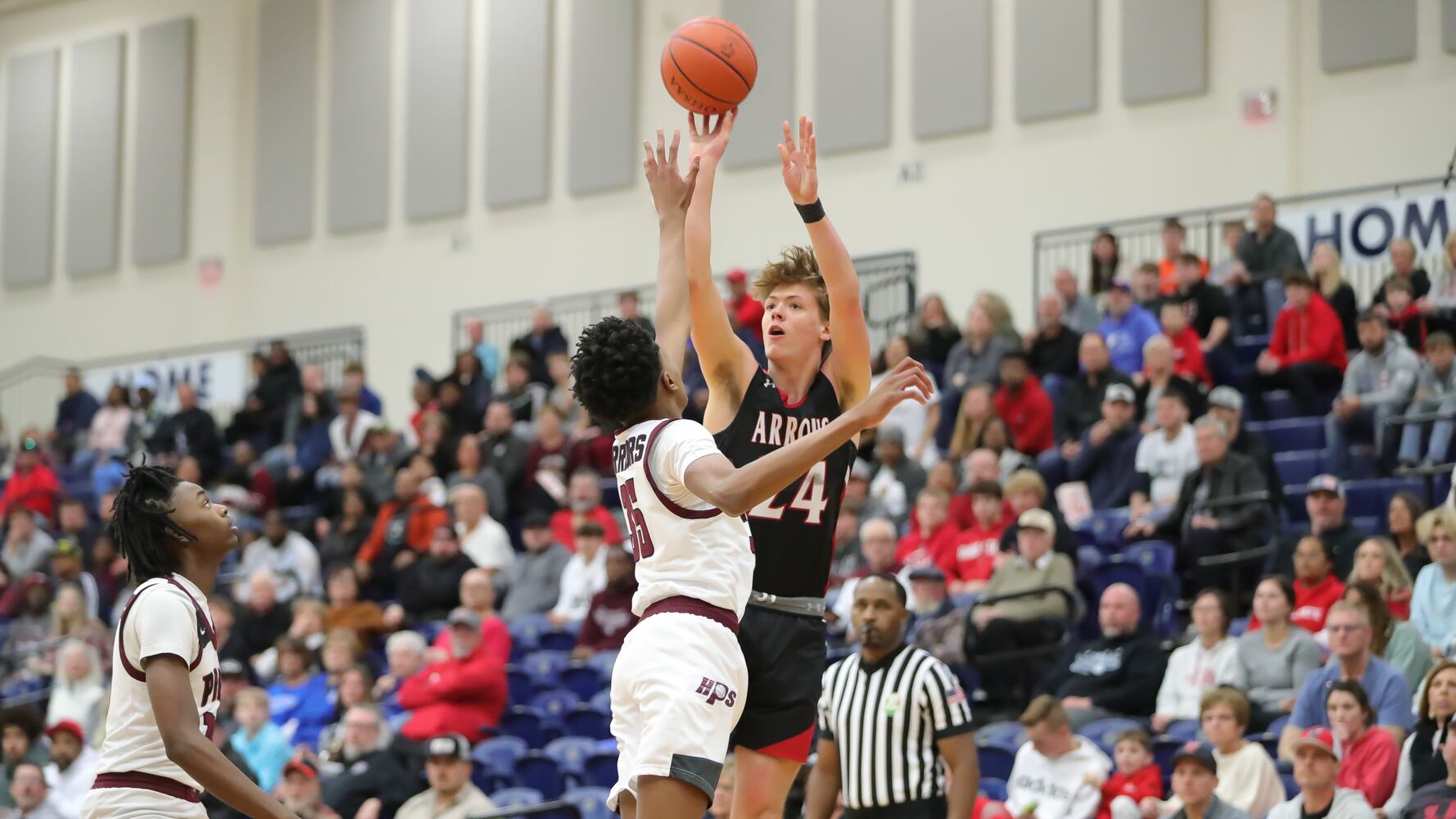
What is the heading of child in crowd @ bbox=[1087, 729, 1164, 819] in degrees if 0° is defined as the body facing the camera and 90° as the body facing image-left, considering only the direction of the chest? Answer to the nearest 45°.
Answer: approximately 45°

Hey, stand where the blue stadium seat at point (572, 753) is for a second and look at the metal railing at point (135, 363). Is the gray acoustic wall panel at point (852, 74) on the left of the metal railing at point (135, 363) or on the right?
right

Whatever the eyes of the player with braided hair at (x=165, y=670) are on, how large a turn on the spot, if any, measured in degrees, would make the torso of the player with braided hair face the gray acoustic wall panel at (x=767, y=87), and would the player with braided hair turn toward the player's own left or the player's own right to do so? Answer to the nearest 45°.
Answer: approximately 45° to the player's own left

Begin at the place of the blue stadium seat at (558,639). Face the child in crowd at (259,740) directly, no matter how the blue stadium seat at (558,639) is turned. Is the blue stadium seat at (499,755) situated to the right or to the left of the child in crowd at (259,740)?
left

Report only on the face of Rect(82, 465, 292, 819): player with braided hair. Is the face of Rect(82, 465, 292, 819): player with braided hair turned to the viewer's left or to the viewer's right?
to the viewer's right

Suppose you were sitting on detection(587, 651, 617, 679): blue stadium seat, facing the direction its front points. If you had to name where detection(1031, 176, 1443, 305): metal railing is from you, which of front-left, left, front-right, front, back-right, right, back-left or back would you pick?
back

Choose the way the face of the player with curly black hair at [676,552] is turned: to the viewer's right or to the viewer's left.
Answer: to the viewer's right

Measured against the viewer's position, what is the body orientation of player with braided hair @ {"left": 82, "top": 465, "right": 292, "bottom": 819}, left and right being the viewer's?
facing to the right of the viewer

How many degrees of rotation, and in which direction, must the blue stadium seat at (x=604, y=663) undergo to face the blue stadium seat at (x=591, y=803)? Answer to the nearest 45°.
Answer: approximately 45° to its left
